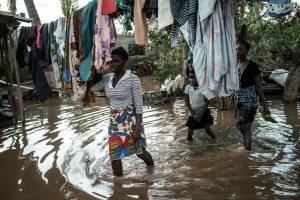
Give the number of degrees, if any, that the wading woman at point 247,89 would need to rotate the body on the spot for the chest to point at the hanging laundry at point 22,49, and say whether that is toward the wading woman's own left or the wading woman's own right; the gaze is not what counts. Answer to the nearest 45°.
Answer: approximately 45° to the wading woman's own right

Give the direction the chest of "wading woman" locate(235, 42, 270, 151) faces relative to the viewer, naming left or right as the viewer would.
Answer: facing the viewer and to the left of the viewer

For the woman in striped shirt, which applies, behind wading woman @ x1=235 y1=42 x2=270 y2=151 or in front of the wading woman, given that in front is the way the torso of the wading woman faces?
in front

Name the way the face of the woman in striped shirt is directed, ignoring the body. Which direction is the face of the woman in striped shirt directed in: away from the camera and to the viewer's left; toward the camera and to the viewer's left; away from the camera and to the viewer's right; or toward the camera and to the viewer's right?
toward the camera and to the viewer's left

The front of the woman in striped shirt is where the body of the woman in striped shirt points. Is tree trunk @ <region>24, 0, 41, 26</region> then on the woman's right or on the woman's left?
on the woman's right

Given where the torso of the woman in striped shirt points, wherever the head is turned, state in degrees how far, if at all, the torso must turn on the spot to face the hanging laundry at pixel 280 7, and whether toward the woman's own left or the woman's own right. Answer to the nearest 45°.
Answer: approximately 90° to the woman's own left

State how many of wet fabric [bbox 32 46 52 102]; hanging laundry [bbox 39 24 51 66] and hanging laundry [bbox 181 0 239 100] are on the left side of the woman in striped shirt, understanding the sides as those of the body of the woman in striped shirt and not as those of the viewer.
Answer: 1

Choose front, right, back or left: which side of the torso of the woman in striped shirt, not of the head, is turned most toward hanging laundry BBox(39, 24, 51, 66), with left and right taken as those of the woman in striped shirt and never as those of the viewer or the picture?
right

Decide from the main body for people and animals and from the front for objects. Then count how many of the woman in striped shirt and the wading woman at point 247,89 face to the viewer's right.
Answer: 0
